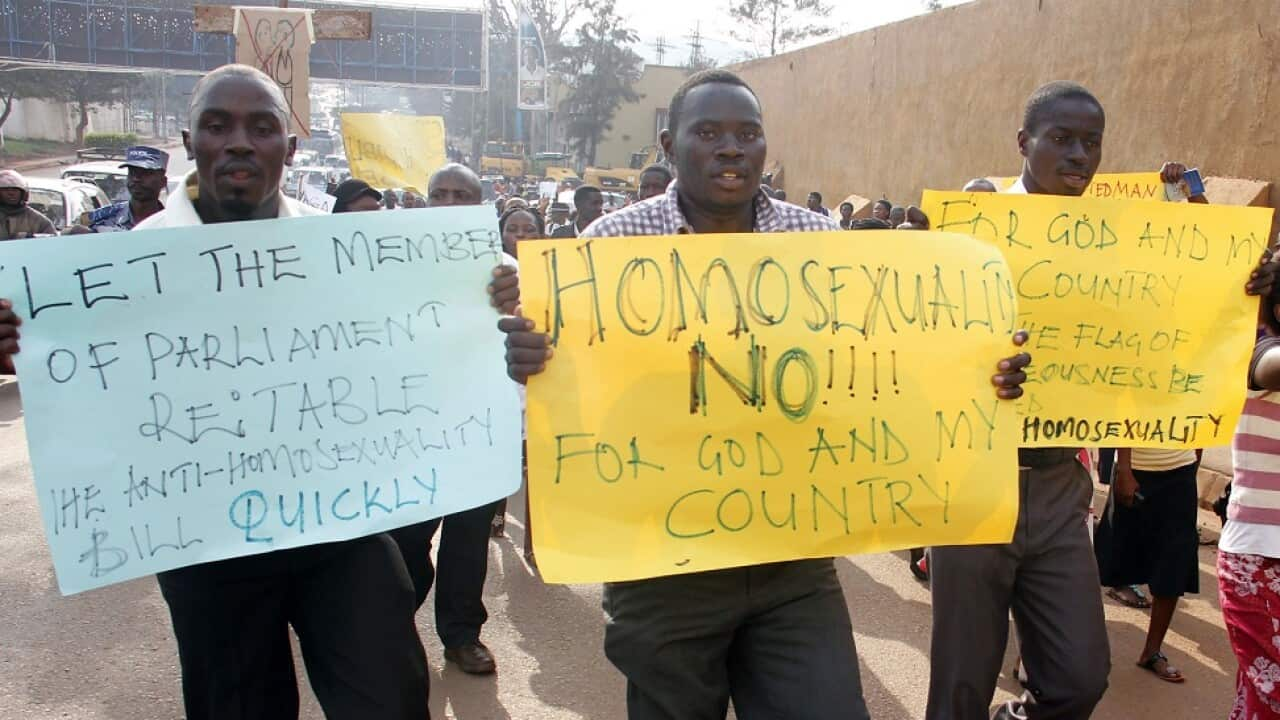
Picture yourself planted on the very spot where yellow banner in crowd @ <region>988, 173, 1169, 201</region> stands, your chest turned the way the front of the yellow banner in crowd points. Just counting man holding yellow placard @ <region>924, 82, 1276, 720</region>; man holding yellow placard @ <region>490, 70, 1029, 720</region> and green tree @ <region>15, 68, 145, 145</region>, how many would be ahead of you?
2

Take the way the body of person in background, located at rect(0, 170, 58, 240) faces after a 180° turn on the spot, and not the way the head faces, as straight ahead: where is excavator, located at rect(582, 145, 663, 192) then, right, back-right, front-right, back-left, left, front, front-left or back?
front-right

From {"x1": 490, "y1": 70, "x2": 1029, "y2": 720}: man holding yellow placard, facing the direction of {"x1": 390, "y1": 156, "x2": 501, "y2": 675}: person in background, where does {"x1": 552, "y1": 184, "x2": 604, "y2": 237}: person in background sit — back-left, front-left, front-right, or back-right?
front-right

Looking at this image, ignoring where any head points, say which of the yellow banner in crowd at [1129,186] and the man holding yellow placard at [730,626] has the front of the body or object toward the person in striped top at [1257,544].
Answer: the yellow banner in crowd

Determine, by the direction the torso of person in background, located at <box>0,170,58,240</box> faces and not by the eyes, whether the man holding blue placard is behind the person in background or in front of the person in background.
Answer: in front

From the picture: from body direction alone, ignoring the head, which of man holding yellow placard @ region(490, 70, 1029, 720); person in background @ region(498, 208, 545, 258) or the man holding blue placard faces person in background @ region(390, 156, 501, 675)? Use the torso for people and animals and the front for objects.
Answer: person in background @ region(498, 208, 545, 258)

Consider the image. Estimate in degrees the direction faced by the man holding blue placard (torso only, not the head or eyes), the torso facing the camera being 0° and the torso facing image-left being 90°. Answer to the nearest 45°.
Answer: approximately 0°

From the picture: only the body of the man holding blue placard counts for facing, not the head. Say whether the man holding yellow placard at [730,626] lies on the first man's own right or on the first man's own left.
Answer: on the first man's own left

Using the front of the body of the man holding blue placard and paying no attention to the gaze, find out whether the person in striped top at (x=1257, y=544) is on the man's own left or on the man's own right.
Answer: on the man's own left

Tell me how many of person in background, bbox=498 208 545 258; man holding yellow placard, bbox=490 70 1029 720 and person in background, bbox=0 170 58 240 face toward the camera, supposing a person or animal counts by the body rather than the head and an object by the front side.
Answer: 3

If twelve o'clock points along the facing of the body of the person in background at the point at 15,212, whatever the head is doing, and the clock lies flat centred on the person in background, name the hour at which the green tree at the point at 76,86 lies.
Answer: The green tree is roughly at 6 o'clock from the person in background.

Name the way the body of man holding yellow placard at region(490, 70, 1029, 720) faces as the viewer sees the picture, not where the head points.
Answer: toward the camera

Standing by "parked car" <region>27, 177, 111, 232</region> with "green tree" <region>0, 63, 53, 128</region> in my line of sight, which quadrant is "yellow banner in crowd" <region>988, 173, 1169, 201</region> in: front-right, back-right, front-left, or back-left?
back-right

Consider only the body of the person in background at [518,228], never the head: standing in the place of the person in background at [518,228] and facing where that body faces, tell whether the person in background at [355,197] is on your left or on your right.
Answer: on your right

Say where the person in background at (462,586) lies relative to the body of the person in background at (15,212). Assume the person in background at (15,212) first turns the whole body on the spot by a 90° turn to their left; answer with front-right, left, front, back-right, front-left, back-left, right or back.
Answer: right

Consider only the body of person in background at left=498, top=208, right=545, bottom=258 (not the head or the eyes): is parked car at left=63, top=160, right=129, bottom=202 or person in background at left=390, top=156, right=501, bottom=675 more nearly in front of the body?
the person in background

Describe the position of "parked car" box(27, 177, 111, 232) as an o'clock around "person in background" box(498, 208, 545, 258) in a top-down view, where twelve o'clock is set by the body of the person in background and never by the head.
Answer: The parked car is roughly at 5 o'clock from the person in background.

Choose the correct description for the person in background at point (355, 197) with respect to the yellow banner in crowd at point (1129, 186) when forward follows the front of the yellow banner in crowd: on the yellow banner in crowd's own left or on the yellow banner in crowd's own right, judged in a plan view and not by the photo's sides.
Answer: on the yellow banner in crowd's own right

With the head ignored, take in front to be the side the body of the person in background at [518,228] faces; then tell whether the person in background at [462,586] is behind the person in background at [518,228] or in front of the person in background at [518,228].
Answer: in front

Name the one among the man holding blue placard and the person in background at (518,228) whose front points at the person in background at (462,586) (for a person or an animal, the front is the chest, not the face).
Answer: the person in background at (518,228)

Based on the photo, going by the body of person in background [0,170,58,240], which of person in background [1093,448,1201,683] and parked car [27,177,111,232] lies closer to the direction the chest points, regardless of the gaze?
the person in background
